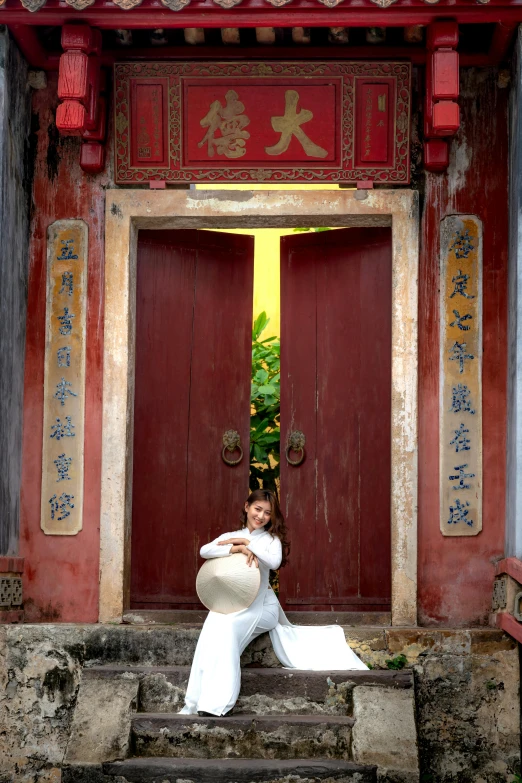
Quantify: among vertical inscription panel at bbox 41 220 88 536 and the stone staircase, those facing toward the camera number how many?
2

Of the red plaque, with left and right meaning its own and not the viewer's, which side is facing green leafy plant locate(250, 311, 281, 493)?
back

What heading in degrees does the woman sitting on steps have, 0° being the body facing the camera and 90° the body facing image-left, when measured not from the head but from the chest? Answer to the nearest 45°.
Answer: approximately 45°

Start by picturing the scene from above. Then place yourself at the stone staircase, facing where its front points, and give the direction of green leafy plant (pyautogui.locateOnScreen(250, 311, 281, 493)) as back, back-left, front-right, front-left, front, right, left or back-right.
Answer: back
